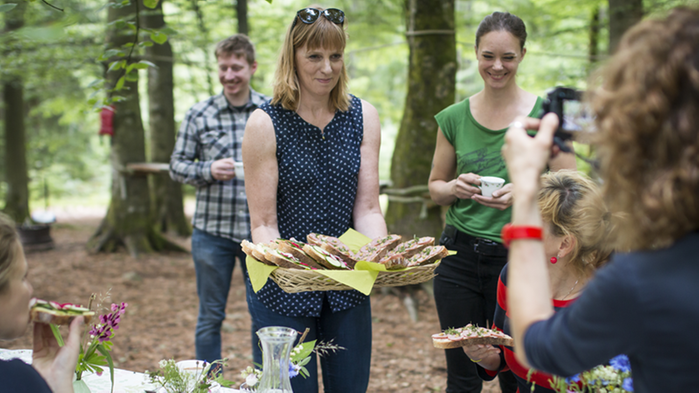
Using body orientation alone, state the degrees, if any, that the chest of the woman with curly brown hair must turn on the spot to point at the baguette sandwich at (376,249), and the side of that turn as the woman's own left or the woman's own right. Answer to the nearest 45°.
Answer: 0° — they already face it

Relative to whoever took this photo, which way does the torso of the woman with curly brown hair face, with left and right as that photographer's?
facing away from the viewer and to the left of the viewer

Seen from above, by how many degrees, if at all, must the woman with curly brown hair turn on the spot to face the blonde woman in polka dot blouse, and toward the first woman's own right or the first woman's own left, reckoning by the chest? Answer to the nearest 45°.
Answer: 0° — they already face them

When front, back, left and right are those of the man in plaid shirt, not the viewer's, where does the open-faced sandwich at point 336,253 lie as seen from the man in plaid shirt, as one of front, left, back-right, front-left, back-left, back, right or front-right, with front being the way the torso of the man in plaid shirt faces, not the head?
front-right

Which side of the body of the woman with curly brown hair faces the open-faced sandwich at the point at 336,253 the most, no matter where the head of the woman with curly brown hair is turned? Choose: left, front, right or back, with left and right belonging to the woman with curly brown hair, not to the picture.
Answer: front

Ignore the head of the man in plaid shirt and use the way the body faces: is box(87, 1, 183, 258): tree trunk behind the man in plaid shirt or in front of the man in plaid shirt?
behind

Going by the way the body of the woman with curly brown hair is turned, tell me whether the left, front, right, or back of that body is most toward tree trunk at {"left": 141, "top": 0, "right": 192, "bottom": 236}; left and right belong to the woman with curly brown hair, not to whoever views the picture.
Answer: front

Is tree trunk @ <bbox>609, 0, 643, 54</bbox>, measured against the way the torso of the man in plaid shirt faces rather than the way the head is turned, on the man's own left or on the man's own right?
on the man's own left

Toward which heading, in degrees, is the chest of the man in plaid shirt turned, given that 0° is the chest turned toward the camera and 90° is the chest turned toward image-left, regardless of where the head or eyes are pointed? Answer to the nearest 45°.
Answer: approximately 315°

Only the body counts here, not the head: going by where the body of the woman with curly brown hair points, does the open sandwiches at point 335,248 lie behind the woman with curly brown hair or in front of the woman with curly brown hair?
in front
